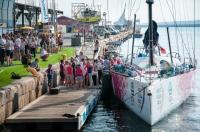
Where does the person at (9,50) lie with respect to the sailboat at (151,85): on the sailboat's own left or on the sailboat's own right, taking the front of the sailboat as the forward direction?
on the sailboat's own right

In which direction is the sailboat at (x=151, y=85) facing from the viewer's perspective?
toward the camera
